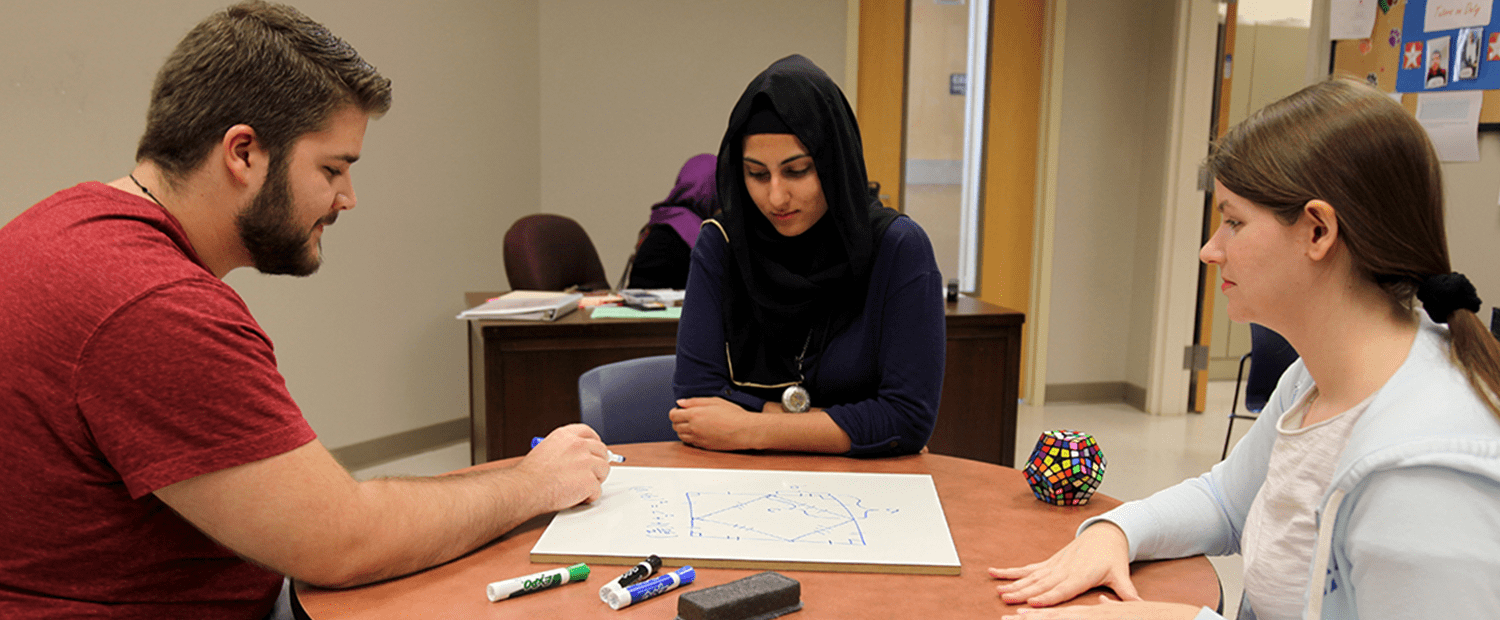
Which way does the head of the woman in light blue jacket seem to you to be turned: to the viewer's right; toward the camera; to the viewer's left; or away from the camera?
to the viewer's left

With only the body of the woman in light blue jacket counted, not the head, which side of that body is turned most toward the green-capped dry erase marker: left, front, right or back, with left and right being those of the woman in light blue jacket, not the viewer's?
front

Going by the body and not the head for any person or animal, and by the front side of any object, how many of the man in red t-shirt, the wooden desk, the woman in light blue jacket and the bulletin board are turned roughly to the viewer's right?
1

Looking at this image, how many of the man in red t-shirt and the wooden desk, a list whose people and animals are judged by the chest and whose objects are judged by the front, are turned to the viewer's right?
1

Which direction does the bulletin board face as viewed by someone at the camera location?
facing the viewer

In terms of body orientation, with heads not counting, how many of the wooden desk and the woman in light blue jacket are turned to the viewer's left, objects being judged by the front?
1

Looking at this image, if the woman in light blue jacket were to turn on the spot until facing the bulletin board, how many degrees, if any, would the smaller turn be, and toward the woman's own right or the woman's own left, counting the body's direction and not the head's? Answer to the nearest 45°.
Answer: approximately 90° to the woman's own right

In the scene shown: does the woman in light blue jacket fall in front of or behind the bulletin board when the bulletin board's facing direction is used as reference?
in front

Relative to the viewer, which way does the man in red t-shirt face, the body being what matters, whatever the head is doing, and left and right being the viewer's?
facing to the right of the viewer

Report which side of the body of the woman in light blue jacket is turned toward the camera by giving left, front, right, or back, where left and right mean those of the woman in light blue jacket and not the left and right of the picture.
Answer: left
